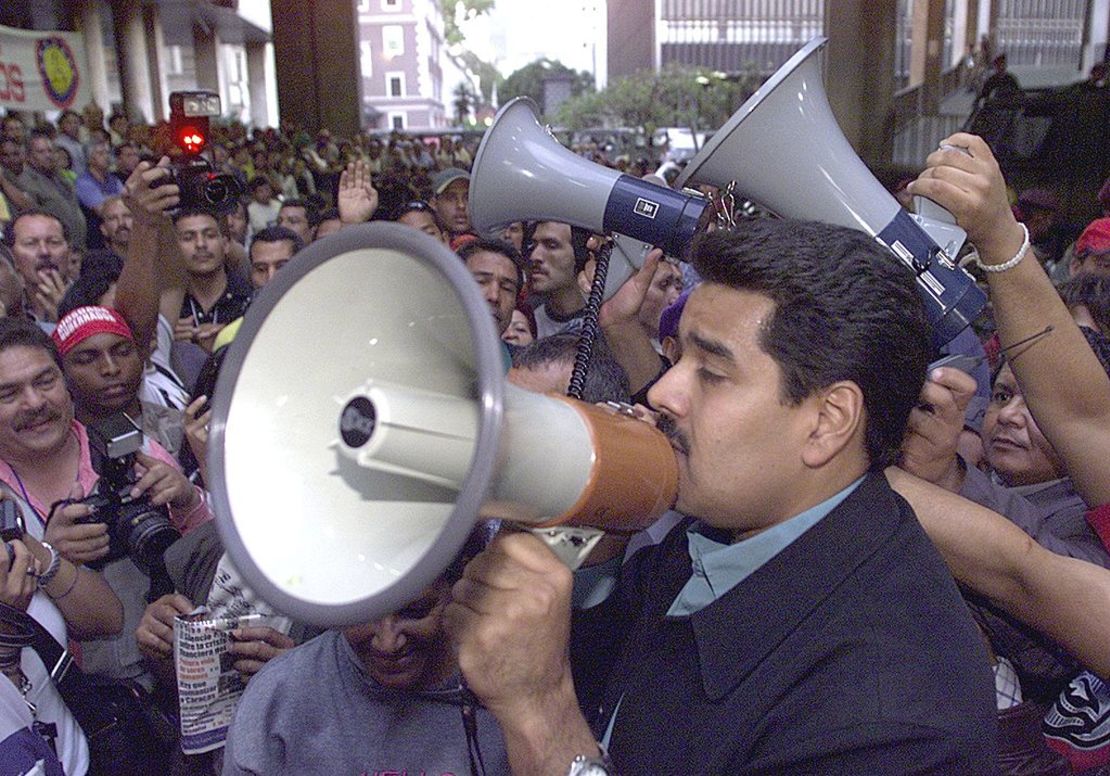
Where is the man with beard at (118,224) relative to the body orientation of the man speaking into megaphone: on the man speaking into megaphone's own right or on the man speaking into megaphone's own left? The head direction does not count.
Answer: on the man speaking into megaphone's own right

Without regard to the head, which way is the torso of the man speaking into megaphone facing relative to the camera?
to the viewer's left

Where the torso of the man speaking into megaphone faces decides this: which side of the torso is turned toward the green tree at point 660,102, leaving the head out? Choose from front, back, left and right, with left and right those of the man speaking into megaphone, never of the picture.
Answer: right

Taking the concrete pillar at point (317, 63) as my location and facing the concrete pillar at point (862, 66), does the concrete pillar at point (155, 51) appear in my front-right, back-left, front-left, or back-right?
back-left

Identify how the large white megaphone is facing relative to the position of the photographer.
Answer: facing the viewer and to the left of the viewer

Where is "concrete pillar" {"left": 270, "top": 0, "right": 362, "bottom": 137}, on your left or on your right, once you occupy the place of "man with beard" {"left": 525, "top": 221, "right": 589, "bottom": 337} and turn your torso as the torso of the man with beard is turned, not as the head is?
on your right

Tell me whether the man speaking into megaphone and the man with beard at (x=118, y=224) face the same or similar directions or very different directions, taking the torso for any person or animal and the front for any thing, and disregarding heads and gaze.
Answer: very different directions

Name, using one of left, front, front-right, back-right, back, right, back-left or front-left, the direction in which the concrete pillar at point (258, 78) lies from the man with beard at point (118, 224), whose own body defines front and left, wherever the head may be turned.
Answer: back-left

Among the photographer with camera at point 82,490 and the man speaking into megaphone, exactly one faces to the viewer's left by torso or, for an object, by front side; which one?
the man speaking into megaphone

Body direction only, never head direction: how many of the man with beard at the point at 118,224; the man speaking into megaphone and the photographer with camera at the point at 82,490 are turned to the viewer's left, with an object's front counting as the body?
1

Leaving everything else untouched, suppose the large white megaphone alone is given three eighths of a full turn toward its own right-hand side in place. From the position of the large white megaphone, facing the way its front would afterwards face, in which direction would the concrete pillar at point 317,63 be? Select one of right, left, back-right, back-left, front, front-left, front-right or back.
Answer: front

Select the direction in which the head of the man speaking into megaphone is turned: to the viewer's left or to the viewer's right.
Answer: to the viewer's left

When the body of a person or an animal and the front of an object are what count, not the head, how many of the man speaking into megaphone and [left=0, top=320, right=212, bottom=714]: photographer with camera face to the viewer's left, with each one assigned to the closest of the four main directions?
1
